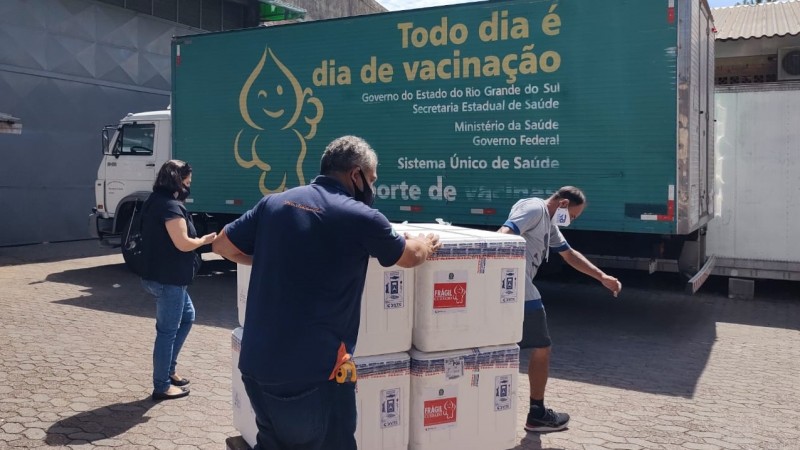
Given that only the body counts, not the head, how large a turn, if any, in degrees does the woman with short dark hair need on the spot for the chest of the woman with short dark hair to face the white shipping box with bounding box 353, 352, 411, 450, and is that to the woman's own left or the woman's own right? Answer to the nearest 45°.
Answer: approximately 45° to the woman's own right

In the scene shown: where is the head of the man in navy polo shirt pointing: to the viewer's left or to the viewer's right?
to the viewer's right

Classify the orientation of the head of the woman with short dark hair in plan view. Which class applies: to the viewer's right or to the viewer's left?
to the viewer's right

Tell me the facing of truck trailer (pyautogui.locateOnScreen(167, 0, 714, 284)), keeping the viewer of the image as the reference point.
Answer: facing away from the viewer and to the left of the viewer

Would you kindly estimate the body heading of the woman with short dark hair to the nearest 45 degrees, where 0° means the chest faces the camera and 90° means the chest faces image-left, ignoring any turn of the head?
approximately 270°

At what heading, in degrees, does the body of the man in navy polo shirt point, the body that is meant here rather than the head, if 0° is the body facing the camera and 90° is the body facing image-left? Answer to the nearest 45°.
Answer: approximately 225°

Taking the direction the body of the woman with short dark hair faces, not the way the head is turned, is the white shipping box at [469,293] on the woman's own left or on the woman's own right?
on the woman's own right

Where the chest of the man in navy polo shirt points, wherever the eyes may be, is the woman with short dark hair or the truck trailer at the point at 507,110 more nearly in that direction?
the truck trailer

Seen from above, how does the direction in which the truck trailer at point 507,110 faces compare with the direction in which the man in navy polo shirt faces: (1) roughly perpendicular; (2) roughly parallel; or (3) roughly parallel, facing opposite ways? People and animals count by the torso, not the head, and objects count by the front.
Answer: roughly perpendicular

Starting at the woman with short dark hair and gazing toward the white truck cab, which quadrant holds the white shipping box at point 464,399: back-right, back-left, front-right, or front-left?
back-right
